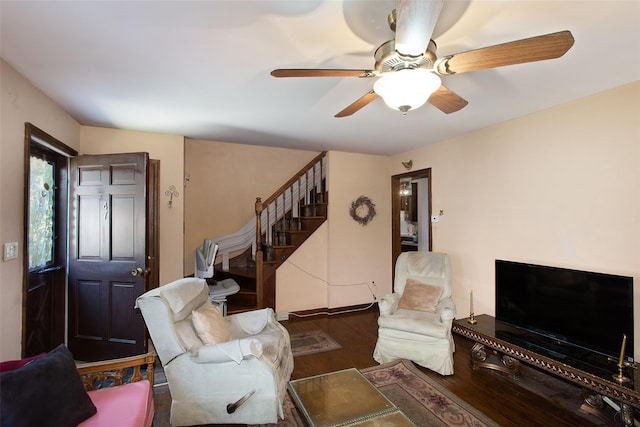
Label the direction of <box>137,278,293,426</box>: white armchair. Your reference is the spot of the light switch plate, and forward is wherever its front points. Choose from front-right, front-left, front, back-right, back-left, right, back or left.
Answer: front

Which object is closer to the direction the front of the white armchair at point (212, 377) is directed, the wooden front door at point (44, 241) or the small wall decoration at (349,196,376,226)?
the small wall decoration

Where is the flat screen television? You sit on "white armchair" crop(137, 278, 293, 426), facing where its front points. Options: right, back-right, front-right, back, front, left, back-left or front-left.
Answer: front

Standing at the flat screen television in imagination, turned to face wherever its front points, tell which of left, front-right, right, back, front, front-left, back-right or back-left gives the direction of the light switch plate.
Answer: front

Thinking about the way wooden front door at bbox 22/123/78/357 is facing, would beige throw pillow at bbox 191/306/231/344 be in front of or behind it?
in front

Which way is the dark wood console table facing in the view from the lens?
facing the viewer and to the left of the viewer

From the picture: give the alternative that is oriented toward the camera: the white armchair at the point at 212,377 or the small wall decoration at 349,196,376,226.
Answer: the small wall decoration

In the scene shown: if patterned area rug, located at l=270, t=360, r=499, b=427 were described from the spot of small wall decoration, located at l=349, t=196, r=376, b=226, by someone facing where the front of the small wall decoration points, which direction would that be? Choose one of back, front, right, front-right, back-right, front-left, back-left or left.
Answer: front

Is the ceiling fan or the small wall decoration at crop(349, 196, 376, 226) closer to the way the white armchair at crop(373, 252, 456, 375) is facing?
the ceiling fan

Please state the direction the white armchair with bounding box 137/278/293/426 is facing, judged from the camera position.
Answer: facing to the right of the viewer

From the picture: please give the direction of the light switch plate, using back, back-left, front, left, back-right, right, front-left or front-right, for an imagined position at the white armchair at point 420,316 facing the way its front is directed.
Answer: front

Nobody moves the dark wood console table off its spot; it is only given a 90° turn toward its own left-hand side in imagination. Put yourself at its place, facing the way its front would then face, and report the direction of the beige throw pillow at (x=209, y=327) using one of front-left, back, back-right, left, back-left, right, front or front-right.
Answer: right

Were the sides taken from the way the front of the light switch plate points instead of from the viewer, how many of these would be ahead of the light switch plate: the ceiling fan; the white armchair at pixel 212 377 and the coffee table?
3

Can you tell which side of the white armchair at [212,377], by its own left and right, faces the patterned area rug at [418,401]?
front

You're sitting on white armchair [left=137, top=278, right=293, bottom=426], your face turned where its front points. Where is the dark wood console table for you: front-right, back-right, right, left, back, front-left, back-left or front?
front

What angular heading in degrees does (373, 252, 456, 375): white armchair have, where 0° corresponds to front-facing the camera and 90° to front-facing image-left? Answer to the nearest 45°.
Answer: approximately 45°

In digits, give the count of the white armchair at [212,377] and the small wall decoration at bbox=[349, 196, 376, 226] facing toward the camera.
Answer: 1

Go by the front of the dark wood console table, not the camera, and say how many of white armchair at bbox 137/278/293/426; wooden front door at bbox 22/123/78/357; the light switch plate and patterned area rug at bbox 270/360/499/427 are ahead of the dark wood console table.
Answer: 4

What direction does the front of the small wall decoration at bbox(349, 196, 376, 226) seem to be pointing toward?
toward the camera

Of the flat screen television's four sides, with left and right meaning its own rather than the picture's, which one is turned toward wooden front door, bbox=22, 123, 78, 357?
front

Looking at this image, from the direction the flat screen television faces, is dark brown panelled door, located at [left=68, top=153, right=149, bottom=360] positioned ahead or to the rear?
ahead

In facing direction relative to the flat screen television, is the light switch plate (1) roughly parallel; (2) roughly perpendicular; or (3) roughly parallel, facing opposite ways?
roughly parallel, facing opposite ways
